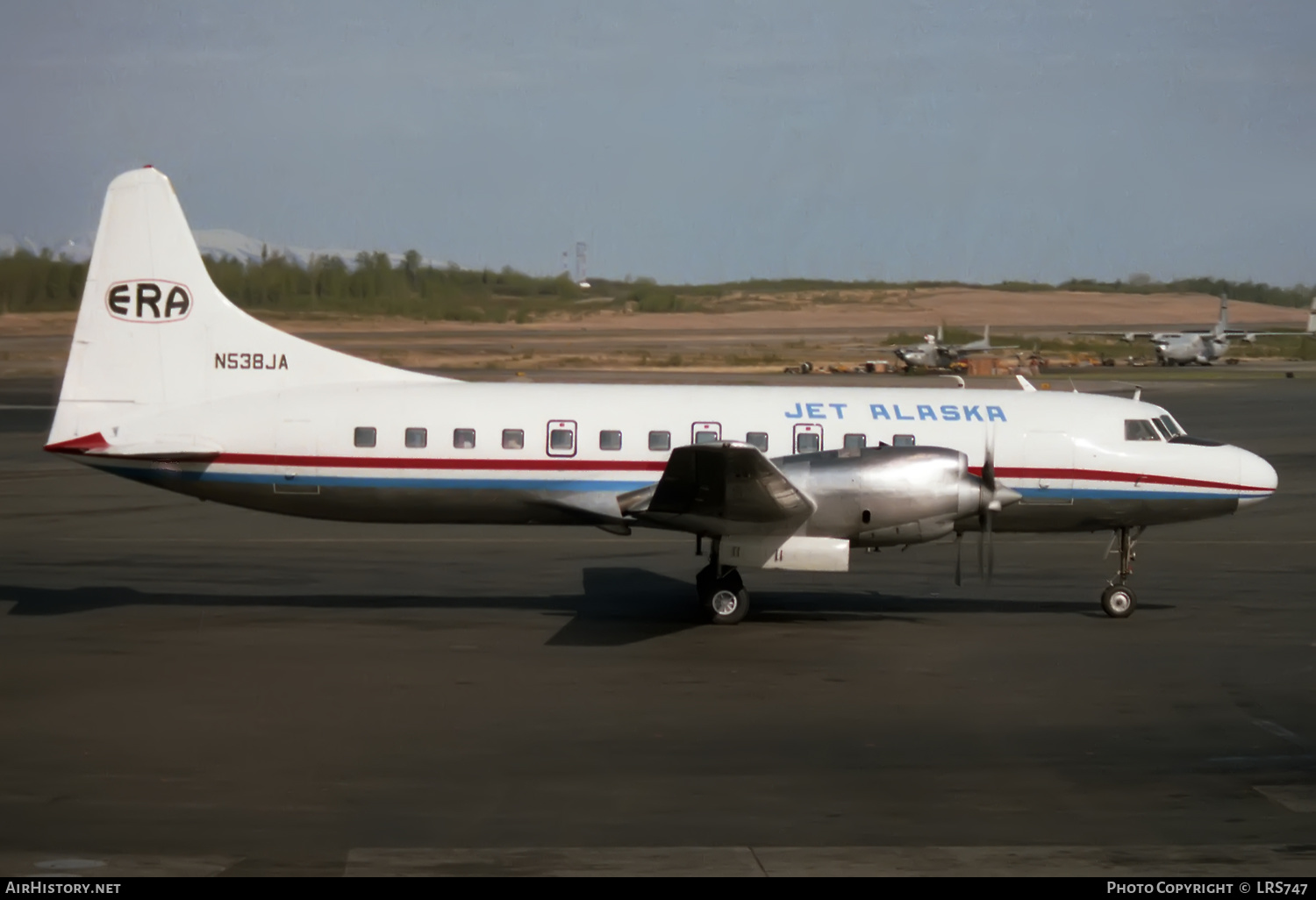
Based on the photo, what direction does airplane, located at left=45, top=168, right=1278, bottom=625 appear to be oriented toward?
to the viewer's right
